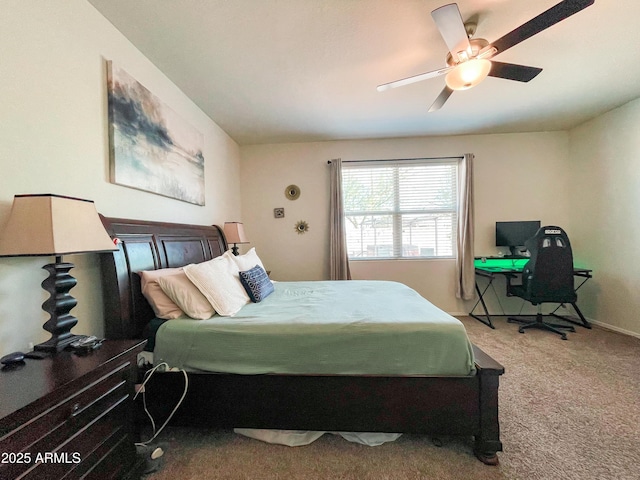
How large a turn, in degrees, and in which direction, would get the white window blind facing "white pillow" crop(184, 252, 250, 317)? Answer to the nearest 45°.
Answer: approximately 45° to its right

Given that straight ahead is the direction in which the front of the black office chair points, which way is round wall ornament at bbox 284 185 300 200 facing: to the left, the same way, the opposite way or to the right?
the opposite way

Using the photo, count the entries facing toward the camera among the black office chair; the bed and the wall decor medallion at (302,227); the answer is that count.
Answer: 1

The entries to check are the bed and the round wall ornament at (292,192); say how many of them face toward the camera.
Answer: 1

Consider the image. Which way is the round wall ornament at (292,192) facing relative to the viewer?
toward the camera

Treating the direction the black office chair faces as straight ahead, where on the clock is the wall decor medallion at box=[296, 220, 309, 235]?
The wall decor medallion is roughly at 10 o'clock from the black office chair.

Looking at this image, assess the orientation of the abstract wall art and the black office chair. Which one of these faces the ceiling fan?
the abstract wall art

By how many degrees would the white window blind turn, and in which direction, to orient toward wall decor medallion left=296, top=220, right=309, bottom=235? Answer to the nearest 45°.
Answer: approximately 90° to its right

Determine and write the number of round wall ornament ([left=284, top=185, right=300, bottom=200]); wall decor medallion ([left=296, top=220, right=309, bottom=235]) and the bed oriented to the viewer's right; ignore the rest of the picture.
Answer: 1

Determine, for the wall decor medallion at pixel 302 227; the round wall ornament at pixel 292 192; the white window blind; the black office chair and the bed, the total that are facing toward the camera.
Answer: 3

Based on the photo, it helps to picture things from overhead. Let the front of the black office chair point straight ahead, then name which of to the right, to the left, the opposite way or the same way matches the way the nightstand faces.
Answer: to the right

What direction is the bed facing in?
to the viewer's right

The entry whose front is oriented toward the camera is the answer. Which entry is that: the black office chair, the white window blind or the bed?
the white window blind

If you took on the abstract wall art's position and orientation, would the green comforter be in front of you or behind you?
in front

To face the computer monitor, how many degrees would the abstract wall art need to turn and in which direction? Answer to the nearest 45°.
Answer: approximately 45° to its left

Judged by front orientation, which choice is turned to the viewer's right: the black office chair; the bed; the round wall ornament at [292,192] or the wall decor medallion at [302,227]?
the bed

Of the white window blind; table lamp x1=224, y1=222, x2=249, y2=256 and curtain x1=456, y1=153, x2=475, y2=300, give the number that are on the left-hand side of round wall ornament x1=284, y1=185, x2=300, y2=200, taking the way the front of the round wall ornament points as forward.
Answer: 2
